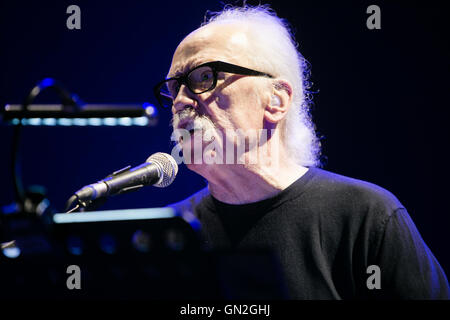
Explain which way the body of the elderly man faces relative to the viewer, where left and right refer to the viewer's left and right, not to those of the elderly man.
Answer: facing the viewer and to the left of the viewer
